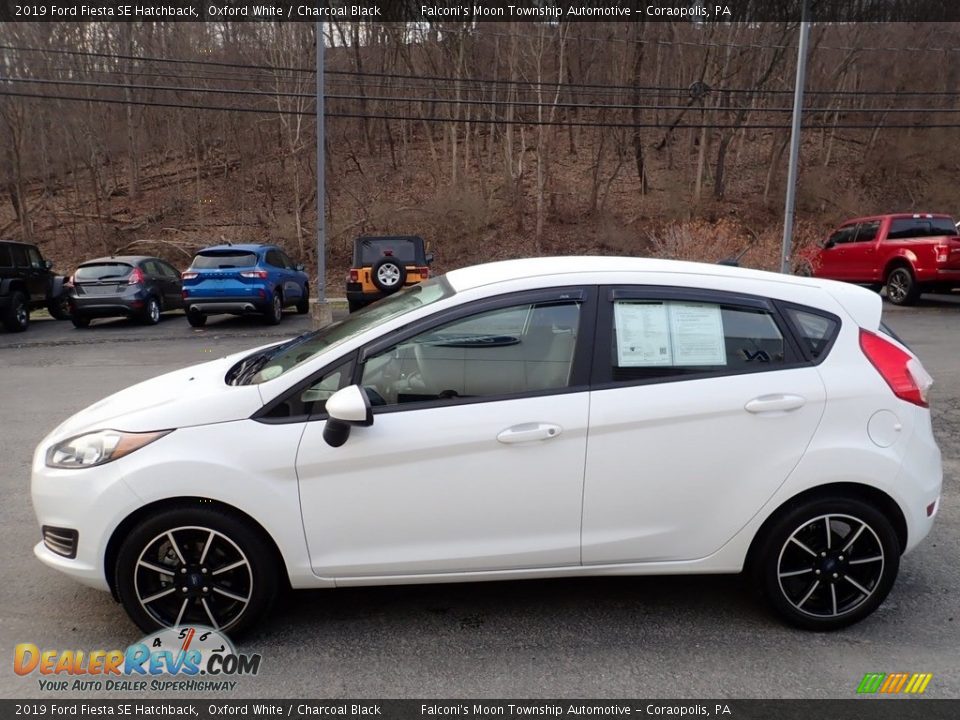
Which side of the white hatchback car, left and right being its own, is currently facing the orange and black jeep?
right

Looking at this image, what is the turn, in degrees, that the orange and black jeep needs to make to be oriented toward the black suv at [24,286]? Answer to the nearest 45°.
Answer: approximately 90° to its left

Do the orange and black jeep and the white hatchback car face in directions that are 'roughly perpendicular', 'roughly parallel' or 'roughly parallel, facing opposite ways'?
roughly perpendicular

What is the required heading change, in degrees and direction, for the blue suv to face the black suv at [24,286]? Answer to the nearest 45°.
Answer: approximately 90° to its left

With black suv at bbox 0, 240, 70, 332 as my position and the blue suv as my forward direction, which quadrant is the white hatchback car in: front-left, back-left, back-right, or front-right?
front-right

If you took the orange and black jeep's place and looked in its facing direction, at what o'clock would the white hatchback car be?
The white hatchback car is roughly at 6 o'clock from the orange and black jeep.

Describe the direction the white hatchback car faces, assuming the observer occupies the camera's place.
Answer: facing to the left of the viewer

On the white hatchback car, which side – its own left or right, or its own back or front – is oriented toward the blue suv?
right

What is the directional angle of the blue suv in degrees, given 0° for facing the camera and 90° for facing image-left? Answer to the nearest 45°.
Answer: approximately 225°

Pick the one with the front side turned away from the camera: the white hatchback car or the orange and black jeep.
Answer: the orange and black jeep

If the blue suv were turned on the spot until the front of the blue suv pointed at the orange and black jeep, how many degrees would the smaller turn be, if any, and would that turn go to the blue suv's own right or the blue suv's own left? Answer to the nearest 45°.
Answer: approximately 45° to the blue suv's own right

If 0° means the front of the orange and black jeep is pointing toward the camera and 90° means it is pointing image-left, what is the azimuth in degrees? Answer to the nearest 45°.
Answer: approximately 180°

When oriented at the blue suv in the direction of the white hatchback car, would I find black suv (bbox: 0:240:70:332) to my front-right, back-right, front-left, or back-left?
back-right

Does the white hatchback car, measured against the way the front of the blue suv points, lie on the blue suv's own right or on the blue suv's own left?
on the blue suv's own right
